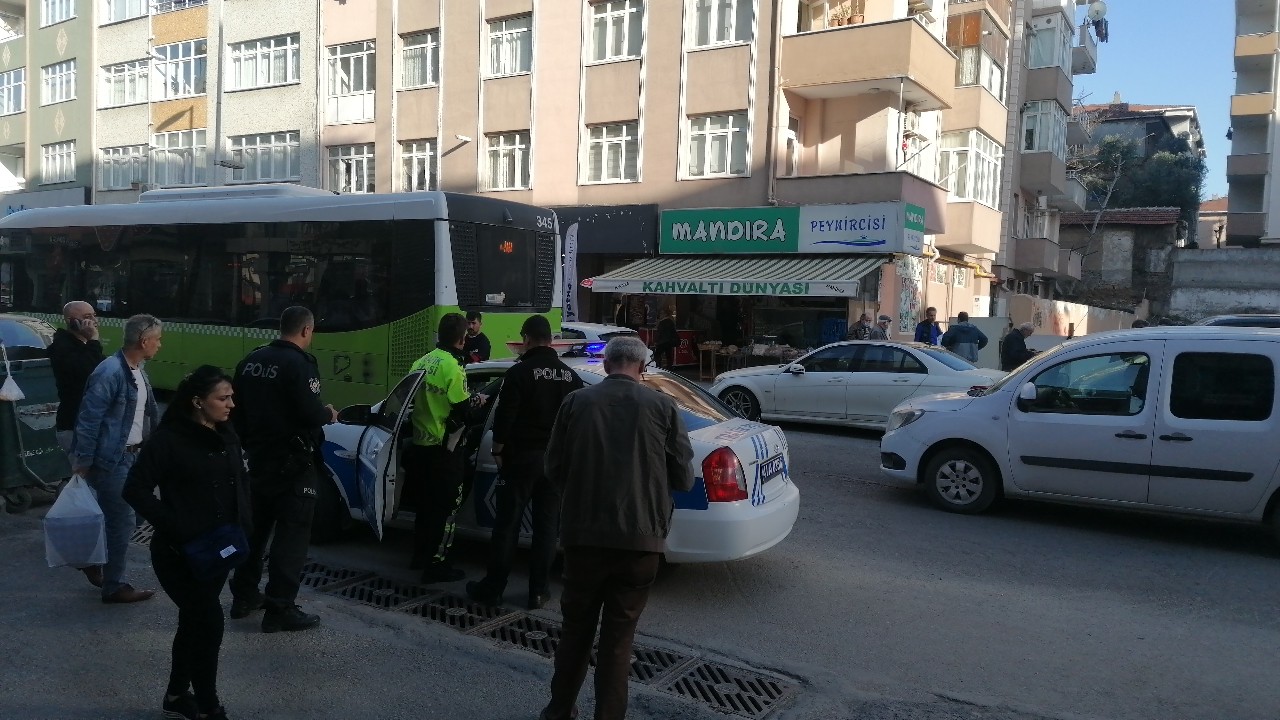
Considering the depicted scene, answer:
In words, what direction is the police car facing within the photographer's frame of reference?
facing away from the viewer and to the left of the viewer

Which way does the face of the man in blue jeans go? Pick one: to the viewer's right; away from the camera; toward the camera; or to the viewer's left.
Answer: to the viewer's right

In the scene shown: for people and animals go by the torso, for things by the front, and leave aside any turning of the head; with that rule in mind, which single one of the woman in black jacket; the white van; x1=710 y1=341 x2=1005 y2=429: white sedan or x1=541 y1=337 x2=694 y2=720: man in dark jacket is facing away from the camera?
the man in dark jacket

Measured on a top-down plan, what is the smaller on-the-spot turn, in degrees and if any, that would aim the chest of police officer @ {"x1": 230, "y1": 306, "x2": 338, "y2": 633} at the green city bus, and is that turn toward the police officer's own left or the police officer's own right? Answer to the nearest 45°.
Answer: approximately 45° to the police officer's own left

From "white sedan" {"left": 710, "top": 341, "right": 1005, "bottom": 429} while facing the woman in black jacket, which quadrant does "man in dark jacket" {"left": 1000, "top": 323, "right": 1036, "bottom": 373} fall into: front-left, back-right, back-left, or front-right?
back-left

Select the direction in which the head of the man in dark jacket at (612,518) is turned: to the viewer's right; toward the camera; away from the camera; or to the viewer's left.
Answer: away from the camera

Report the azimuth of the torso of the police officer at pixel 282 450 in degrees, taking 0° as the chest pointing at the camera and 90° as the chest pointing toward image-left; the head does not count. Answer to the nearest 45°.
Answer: approximately 225°

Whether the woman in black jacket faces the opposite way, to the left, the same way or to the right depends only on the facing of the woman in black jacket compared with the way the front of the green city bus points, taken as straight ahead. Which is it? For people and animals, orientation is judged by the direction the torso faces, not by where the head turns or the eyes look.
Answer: the opposite way

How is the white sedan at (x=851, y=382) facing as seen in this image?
to the viewer's left

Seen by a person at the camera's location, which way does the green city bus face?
facing away from the viewer and to the left of the viewer

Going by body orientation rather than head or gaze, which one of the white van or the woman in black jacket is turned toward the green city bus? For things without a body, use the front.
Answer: the white van

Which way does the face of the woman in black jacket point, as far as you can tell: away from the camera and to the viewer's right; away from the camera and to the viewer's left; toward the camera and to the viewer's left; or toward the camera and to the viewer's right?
toward the camera and to the viewer's right
